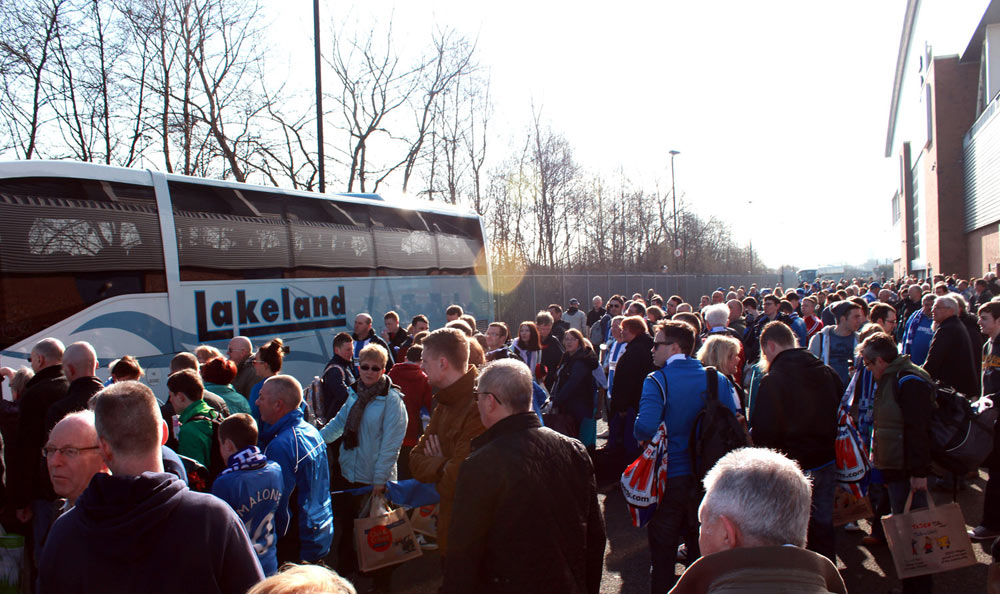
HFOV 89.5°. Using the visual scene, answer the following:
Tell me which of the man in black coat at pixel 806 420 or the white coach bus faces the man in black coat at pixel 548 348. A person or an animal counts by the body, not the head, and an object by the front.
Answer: the man in black coat at pixel 806 420

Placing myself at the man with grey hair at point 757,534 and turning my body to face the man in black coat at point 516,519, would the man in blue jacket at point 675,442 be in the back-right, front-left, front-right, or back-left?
front-right

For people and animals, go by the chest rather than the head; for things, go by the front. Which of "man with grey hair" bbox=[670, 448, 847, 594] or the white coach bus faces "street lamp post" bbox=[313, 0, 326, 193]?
the man with grey hair

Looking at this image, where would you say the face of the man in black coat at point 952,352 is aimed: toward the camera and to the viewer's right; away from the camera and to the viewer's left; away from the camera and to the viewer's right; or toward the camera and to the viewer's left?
toward the camera and to the viewer's left

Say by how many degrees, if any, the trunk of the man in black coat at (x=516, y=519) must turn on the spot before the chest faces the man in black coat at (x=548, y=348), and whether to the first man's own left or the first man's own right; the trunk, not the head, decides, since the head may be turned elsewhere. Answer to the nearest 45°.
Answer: approximately 45° to the first man's own right

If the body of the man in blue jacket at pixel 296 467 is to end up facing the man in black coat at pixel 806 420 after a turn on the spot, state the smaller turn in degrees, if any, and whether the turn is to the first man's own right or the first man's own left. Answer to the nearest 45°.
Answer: approximately 135° to the first man's own right

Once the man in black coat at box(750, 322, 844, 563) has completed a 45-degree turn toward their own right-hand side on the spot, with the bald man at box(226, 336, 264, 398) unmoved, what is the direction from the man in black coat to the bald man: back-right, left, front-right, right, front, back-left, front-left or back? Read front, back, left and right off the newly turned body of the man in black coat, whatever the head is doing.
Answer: left

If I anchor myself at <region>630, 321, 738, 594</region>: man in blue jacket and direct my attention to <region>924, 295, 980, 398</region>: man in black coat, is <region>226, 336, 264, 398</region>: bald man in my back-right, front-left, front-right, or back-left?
back-left

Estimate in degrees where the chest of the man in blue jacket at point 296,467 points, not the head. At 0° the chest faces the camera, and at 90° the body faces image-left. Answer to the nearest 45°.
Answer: approximately 135°

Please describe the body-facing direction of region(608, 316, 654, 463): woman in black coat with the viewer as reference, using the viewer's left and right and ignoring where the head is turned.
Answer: facing to the left of the viewer
